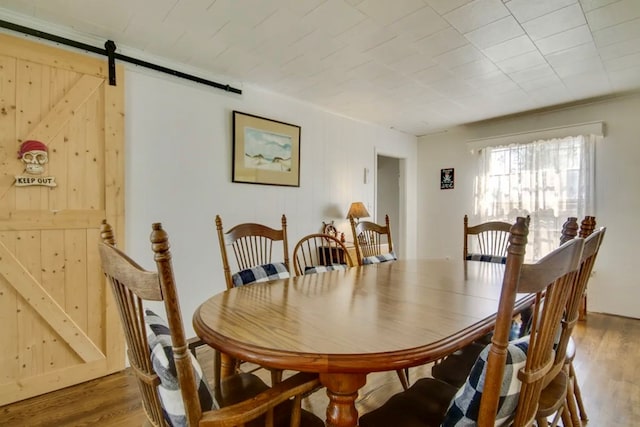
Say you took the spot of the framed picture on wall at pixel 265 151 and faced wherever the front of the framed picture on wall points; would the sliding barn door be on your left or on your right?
on your right

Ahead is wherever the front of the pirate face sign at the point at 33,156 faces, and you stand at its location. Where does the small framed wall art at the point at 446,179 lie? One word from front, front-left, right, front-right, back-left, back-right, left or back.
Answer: left

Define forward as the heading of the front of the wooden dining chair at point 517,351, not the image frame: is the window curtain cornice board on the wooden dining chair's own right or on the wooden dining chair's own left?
on the wooden dining chair's own right

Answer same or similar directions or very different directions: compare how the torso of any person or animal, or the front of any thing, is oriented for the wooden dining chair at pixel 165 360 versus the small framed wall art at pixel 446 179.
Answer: very different directions

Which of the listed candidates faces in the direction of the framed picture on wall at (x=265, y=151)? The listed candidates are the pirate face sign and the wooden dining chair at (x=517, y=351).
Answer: the wooden dining chair

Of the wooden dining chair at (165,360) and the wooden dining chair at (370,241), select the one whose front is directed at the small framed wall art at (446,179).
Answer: the wooden dining chair at (165,360)

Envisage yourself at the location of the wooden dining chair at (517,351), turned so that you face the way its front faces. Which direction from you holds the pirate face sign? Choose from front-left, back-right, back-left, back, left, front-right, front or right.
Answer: front-left

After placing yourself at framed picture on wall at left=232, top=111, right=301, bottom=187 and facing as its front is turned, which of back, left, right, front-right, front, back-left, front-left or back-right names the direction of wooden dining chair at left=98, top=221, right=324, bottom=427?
front-right

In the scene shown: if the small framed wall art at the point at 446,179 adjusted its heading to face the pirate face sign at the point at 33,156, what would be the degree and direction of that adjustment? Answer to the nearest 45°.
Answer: approximately 45° to its right

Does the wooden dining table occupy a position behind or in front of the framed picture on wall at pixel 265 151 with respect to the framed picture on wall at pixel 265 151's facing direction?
in front
